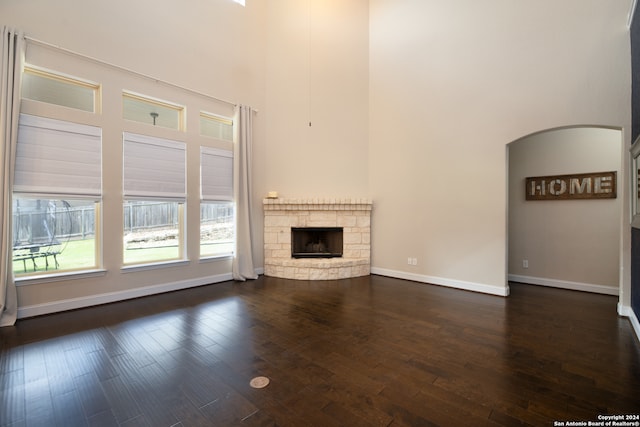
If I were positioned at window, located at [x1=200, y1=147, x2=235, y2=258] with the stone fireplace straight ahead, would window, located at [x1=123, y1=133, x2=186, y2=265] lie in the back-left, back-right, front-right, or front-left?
back-right

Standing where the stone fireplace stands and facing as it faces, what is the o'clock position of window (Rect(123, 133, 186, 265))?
The window is roughly at 2 o'clock from the stone fireplace.

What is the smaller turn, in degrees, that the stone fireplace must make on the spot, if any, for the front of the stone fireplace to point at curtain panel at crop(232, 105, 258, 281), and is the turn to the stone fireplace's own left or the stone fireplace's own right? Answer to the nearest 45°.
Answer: approximately 90° to the stone fireplace's own right

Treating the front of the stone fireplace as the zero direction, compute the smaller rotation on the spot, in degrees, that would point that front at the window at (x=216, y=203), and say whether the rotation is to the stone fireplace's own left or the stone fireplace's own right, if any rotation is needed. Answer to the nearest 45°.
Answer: approximately 90° to the stone fireplace's own right

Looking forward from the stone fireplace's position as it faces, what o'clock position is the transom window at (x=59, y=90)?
The transom window is roughly at 2 o'clock from the stone fireplace.

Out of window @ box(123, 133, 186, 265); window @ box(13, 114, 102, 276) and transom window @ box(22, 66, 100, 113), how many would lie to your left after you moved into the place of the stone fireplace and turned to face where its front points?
0

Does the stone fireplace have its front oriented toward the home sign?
no

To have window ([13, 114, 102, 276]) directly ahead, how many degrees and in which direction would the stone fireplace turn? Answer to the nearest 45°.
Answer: approximately 45° to its right

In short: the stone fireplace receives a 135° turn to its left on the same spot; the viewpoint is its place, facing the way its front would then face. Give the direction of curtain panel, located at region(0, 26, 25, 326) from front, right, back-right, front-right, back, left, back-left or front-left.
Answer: back

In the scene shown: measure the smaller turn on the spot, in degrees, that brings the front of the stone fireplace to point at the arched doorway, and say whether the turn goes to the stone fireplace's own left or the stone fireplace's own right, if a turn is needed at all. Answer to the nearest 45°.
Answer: approximately 90° to the stone fireplace's own left

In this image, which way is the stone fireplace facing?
toward the camera
